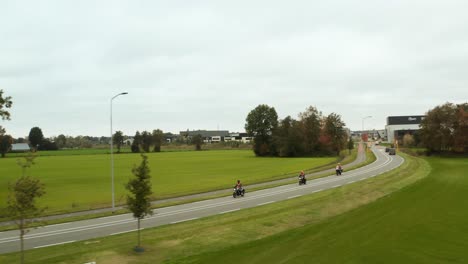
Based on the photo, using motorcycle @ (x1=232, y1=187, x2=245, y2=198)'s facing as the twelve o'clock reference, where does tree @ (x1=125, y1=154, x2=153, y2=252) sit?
The tree is roughly at 11 o'clock from the motorcycle.

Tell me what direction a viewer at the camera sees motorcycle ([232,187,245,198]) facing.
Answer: facing the viewer and to the left of the viewer
